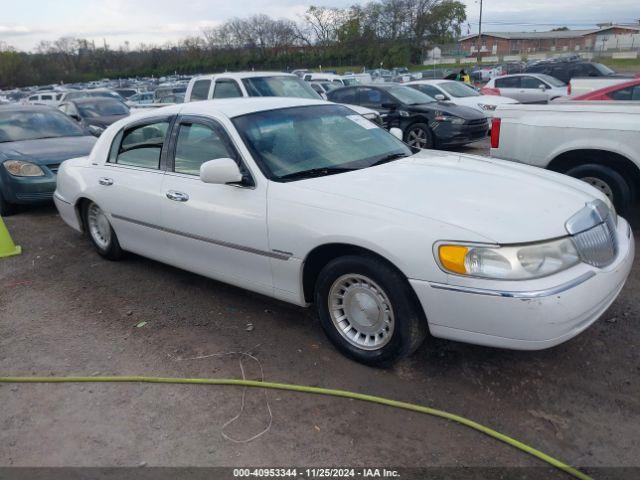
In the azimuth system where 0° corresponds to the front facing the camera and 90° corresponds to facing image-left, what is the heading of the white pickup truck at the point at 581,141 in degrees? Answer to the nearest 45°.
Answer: approximately 270°

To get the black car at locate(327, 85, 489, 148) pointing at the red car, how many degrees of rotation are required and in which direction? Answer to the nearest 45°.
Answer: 0° — it already faces it

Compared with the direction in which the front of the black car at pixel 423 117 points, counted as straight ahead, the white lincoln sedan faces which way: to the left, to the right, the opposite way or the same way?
the same way

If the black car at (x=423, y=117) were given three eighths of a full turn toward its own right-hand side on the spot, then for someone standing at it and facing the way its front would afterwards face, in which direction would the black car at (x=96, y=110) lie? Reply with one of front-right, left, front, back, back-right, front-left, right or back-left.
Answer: front

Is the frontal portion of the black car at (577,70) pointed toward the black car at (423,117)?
no

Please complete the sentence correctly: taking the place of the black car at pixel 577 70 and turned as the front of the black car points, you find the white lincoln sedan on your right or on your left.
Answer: on your right

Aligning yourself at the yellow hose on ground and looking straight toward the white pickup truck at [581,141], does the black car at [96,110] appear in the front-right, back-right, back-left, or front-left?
front-left

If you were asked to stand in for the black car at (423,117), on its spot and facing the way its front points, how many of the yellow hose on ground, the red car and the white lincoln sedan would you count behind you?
0

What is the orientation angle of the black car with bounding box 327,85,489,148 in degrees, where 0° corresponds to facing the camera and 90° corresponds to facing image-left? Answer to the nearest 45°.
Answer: approximately 315°

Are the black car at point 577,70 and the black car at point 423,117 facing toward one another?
no

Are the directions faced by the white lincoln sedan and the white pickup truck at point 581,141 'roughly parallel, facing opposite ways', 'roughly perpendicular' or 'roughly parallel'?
roughly parallel

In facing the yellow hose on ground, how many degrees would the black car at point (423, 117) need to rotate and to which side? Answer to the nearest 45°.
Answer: approximately 45° to its right

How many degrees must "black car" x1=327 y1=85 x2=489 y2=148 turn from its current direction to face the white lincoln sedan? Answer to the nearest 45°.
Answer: approximately 45° to its right

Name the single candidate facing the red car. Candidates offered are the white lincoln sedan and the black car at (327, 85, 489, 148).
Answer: the black car

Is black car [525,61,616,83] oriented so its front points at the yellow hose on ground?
no

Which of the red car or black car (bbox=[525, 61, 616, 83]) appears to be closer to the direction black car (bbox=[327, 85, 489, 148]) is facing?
the red car

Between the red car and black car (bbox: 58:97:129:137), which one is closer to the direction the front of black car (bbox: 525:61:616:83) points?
the red car

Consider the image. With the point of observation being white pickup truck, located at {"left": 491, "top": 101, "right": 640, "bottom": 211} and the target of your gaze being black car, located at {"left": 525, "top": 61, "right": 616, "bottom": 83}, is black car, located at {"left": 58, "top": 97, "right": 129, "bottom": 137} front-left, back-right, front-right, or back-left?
front-left

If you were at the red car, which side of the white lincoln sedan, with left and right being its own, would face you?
left

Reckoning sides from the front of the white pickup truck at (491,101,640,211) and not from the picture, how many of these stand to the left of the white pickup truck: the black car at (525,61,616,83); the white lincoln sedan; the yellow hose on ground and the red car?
2
